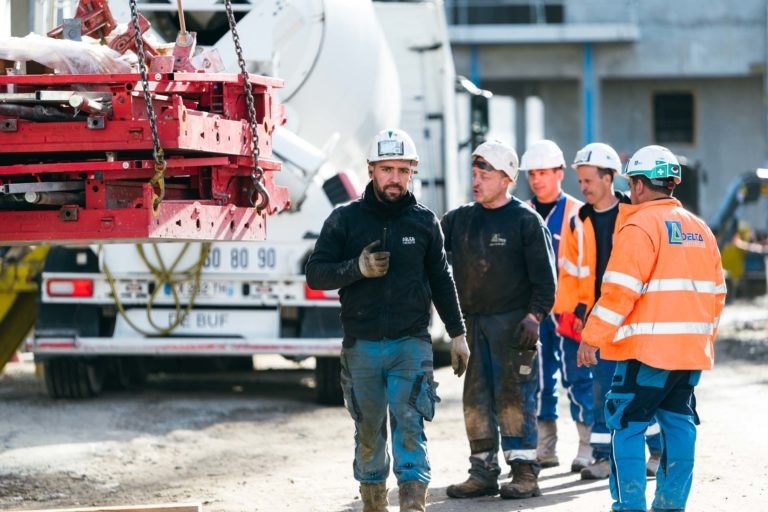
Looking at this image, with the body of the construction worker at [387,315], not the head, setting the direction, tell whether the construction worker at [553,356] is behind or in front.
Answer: behind

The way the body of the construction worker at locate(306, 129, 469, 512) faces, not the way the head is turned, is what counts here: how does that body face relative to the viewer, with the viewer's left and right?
facing the viewer

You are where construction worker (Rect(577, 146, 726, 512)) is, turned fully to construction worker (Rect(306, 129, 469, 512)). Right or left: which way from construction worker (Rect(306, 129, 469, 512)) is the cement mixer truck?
right

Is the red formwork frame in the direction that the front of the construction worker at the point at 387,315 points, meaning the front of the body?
no

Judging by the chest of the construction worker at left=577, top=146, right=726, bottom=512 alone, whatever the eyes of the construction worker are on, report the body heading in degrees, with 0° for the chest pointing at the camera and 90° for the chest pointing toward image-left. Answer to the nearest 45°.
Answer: approximately 135°

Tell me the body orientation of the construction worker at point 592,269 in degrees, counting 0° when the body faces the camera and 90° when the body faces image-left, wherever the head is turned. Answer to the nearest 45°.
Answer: approximately 45°

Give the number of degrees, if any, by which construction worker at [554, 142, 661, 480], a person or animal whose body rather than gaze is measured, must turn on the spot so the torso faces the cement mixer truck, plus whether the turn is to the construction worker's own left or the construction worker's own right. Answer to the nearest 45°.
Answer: approximately 90° to the construction worker's own right

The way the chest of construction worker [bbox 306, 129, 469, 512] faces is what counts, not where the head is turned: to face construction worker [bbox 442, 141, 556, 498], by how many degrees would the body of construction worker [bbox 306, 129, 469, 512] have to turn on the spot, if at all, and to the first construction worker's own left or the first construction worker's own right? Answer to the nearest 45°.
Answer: approximately 135° to the first construction worker's own left

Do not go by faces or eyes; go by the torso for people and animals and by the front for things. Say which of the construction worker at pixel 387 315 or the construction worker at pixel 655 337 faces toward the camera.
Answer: the construction worker at pixel 387 315

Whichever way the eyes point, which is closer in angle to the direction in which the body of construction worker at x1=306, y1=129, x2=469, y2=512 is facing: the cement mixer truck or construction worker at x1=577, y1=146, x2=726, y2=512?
the construction worker

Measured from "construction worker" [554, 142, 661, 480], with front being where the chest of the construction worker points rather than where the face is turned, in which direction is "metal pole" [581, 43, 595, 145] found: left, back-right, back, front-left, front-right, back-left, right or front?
back-right

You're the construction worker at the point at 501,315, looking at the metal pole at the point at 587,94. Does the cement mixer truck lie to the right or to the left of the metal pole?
left

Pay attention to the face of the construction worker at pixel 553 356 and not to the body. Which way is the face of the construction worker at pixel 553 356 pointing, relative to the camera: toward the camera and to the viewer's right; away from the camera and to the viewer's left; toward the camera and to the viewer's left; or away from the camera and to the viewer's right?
toward the camera and to the viewer's left

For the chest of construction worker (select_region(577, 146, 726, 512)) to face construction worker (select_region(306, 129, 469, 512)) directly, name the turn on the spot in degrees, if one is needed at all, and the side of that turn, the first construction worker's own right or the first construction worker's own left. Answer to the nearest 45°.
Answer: approximately 45° to the first construction worker's own left

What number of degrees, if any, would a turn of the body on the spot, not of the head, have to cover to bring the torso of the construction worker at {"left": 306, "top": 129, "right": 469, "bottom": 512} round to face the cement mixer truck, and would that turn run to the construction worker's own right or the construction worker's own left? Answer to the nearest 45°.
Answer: approximately 180°

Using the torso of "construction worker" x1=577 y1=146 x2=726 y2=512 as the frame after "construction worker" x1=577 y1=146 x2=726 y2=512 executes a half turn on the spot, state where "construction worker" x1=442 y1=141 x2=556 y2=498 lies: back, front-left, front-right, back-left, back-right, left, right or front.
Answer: back

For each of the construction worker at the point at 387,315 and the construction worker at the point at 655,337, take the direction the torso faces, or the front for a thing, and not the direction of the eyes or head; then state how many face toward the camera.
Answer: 1

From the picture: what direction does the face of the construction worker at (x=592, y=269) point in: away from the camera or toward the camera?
toward the camera
